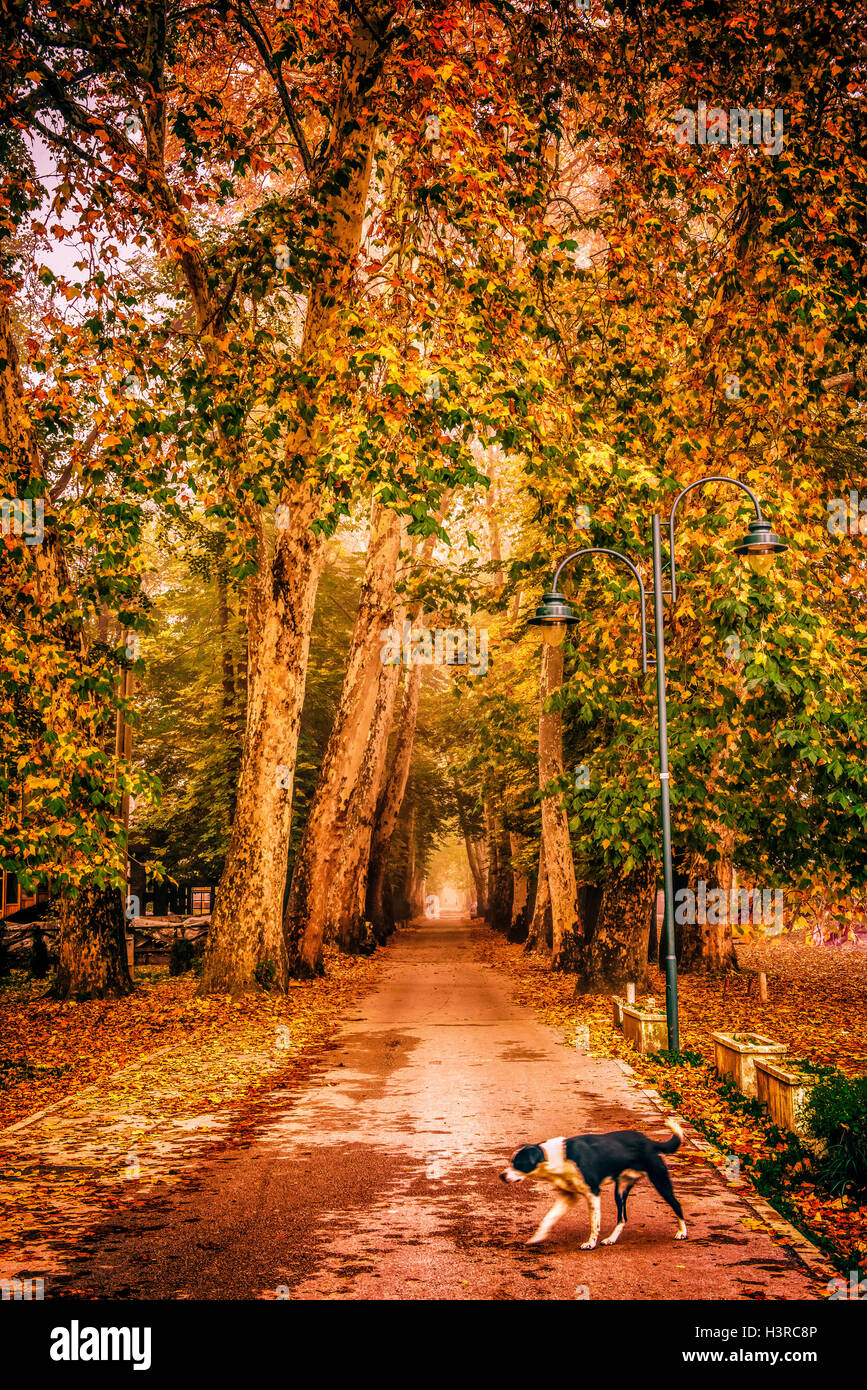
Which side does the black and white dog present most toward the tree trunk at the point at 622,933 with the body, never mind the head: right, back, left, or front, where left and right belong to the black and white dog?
right

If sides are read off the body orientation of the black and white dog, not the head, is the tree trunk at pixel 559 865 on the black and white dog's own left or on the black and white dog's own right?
on the black and white dog's own right

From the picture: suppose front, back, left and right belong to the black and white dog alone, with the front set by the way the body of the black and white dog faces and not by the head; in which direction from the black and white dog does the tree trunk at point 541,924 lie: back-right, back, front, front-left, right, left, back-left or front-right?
right

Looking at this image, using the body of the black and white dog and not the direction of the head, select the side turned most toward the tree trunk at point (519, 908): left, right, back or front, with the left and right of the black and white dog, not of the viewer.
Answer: right

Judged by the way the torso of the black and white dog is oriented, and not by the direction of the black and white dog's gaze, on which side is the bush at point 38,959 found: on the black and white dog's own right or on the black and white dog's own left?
on the black and white dog's own right

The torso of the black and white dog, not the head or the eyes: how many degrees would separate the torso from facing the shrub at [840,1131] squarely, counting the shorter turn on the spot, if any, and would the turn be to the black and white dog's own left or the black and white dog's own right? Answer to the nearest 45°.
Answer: approximately 135° to the black and white dog's own right

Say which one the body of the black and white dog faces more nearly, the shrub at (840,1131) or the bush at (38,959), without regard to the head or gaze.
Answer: the bush

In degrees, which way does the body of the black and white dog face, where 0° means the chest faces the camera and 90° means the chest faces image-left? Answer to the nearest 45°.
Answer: approximately 90°

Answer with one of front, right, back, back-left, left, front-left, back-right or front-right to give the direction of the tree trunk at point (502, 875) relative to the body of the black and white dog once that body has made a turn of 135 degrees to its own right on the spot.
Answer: front-left
